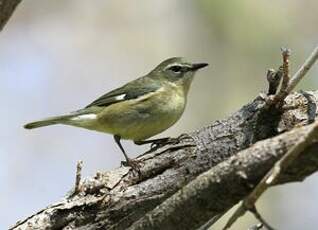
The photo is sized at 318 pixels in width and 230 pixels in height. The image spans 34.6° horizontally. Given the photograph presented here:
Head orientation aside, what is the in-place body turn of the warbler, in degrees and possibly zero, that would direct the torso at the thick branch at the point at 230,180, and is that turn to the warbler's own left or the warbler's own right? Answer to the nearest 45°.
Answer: approximately 90° to the warbler's own right

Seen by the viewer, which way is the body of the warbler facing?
to the viewer's right
